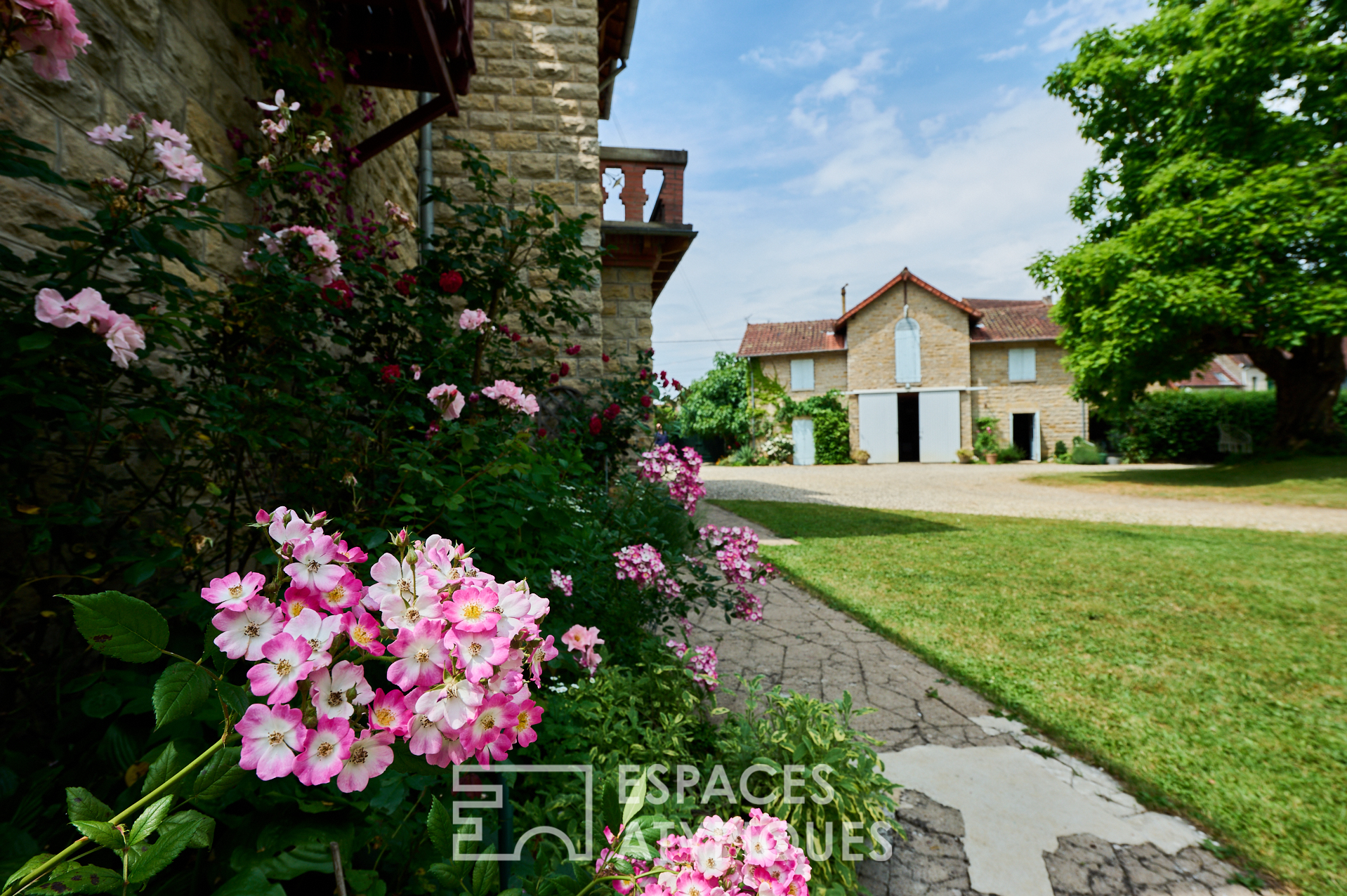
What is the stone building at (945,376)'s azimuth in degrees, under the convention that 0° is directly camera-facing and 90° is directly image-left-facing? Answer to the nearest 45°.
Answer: approximately 0°

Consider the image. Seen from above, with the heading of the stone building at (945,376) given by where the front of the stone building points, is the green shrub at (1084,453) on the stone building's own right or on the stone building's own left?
on the stone building's own left

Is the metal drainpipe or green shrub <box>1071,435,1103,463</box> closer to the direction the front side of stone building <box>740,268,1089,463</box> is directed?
the metal drainpipe

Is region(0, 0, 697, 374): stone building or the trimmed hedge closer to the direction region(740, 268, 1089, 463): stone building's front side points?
the stone building

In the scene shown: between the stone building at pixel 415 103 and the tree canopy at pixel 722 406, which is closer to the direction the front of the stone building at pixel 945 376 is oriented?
the stone building

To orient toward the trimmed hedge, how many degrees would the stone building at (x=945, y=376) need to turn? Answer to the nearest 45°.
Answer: approximately 90° to its left

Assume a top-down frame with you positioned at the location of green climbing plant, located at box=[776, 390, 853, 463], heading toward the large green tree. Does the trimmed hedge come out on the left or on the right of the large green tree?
left

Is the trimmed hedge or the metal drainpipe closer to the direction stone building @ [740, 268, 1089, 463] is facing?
the metal drainpipe

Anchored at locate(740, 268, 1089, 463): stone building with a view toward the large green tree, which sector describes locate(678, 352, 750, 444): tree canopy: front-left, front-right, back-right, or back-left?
back-right

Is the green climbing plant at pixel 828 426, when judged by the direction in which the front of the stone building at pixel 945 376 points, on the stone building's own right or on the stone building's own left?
on the stone building's own right

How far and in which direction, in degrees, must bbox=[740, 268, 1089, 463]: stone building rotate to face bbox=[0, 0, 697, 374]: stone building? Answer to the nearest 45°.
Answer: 0° — it already faces it
